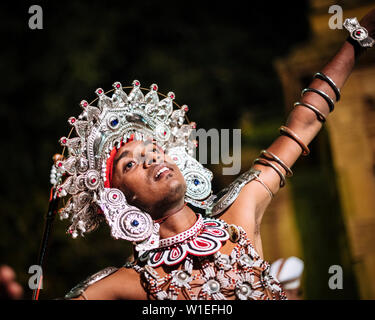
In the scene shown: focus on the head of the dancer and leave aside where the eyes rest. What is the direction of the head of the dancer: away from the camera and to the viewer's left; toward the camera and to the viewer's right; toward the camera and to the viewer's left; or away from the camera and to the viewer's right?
toward the camera and to the viewer's right

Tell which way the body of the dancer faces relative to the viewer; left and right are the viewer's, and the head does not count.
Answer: facing the viewer
